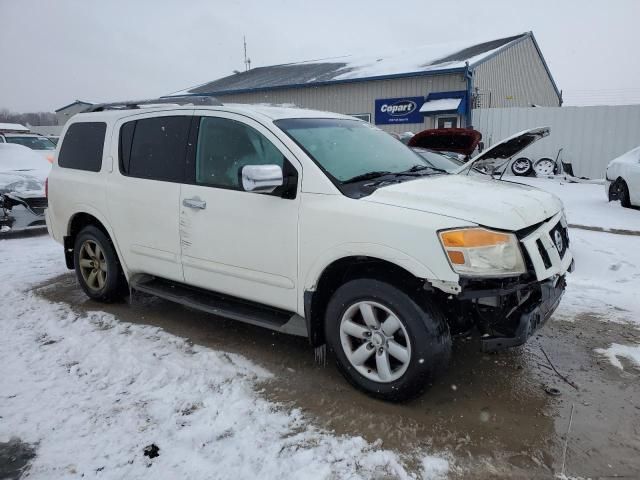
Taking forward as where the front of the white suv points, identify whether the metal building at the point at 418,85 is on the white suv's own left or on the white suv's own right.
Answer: on the white suv's own left

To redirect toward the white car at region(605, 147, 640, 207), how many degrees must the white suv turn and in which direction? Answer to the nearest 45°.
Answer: approximately 90° to its left

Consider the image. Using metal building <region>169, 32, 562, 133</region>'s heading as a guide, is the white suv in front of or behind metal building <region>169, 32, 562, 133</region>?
in front

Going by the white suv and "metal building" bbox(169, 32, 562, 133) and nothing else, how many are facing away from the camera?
0

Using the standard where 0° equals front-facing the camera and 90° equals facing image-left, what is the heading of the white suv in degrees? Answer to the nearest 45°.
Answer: approximately 315°

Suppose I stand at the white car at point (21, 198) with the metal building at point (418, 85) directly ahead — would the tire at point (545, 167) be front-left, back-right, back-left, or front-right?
front-right

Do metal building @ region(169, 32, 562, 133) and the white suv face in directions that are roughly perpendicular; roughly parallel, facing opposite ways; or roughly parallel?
roughly perpendicular

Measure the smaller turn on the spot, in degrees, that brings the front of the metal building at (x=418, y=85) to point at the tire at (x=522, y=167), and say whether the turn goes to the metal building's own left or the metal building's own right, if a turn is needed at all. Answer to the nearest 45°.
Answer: approximately 90° to the metal building's own left

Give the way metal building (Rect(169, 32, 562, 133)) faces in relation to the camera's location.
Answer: facing the viewer and to the left of the viewer
